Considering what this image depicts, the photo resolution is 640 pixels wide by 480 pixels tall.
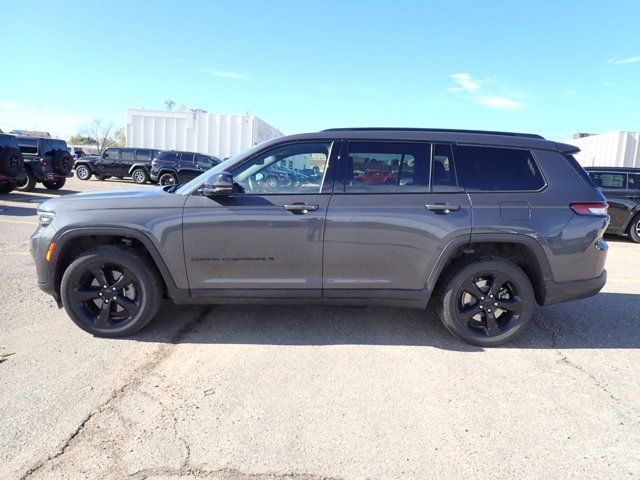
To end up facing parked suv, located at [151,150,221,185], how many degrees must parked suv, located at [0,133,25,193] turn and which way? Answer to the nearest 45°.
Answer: approximately 90° to its right

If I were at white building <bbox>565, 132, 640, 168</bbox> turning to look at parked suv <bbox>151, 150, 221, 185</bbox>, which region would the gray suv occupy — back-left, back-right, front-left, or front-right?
front-left

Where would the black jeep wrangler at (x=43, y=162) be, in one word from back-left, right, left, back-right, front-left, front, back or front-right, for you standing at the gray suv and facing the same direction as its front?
front-right

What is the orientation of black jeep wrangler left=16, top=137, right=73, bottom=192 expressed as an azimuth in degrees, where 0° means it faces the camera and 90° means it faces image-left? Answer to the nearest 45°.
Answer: approximately 135°

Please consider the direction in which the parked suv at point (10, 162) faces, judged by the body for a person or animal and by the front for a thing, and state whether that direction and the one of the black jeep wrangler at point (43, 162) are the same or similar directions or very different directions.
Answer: same or similar directions

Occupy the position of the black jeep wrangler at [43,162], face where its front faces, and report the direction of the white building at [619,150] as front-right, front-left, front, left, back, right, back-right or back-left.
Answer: back-right

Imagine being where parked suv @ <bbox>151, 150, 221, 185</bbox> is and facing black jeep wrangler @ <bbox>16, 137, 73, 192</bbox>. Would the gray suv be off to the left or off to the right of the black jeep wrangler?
left

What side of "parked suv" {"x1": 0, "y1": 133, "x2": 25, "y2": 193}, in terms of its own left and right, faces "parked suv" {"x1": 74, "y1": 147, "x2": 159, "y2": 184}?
right

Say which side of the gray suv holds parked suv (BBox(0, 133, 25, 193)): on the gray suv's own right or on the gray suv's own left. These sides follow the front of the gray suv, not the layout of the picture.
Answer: on the gray suv's own right

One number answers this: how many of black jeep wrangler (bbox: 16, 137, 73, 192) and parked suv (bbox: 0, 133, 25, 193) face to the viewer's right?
0

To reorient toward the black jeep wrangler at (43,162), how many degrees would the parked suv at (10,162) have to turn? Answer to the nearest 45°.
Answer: approximately 45° to its right

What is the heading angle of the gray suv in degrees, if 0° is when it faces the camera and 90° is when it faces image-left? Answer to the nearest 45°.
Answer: approximately 90°
